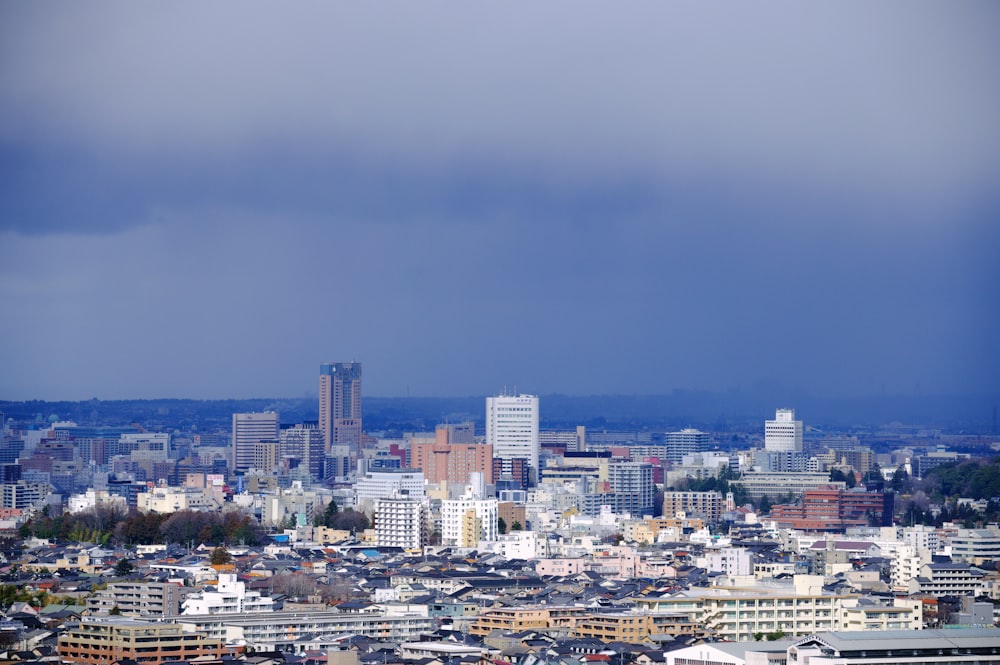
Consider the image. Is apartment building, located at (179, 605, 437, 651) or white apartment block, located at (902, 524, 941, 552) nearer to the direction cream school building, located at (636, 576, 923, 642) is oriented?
the apartment building

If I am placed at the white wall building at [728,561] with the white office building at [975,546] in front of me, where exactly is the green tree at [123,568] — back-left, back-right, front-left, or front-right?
back-left

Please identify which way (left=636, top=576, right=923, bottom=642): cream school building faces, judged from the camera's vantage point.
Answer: facing the viewer

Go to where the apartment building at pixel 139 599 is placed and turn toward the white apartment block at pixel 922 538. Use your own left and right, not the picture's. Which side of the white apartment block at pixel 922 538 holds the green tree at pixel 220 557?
left

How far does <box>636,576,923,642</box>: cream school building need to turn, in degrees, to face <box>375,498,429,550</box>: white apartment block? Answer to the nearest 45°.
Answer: approximately 135° to its right

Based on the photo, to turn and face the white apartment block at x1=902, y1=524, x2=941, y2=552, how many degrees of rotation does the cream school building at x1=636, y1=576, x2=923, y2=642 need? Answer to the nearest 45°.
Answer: approximately 180°

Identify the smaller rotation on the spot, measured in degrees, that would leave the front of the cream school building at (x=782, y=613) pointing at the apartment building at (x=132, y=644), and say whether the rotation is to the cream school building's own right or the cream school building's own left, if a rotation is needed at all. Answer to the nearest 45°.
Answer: approximately 45° to the cream school building's own right

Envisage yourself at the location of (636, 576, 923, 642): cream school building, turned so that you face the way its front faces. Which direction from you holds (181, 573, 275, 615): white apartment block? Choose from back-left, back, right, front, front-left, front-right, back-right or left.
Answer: right

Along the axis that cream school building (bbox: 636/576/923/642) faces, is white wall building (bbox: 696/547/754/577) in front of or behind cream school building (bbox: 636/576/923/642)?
behind

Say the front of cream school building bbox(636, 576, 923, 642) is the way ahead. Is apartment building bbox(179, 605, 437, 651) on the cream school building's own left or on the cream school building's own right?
on the cream school building's own right
